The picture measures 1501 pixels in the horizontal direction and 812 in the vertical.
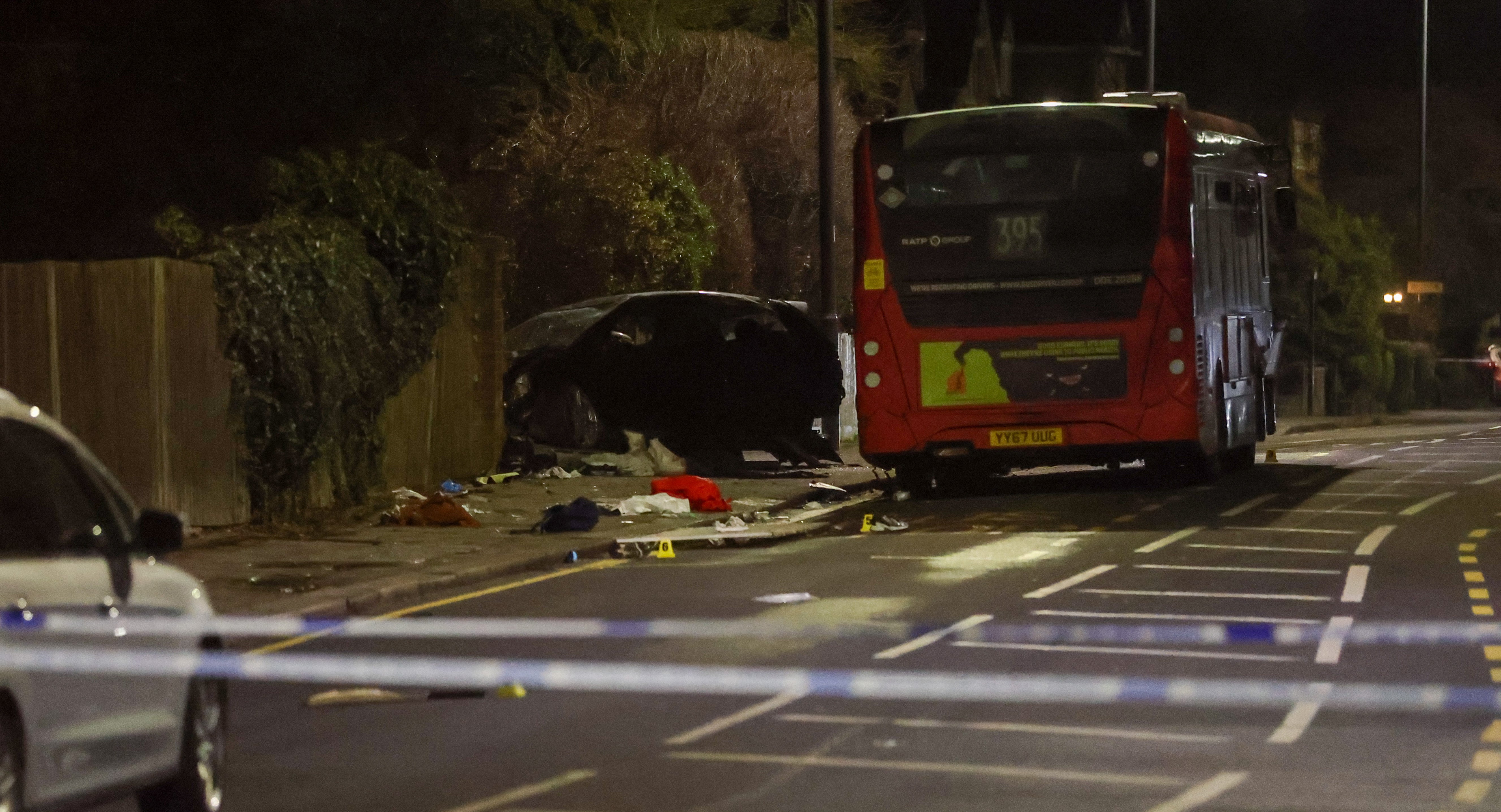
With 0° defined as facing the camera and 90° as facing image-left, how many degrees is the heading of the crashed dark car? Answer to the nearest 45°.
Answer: approximately 45°

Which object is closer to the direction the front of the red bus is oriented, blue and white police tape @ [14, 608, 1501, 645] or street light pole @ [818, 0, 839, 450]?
the street light pole

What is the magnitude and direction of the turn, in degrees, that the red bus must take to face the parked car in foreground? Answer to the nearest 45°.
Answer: approximately 180°

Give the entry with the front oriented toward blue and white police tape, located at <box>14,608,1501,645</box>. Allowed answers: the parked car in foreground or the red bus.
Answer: the parked car in foreground

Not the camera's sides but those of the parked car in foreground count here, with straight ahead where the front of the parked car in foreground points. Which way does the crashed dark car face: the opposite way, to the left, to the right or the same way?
the opposite way

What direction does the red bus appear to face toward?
away from the camera

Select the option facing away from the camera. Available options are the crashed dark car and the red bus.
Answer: the red bus

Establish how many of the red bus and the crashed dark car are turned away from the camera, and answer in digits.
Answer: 1

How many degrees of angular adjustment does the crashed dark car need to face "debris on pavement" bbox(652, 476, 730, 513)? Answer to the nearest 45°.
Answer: approximately 45° to its left

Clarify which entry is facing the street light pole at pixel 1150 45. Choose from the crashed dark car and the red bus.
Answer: the red bus

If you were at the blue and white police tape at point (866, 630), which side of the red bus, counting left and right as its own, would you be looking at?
back
